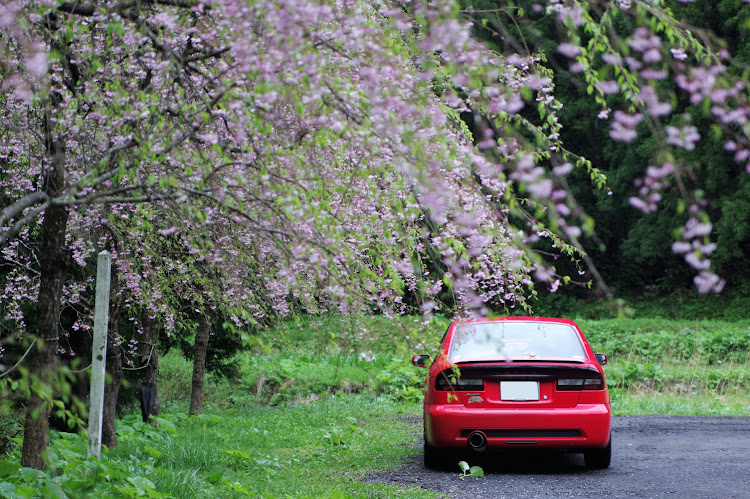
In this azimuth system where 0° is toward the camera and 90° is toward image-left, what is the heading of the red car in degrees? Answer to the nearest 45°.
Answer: approximately 180°

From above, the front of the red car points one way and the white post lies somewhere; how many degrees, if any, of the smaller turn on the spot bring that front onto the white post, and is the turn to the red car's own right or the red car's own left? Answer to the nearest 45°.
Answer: approximately 90° to the red car's own left
